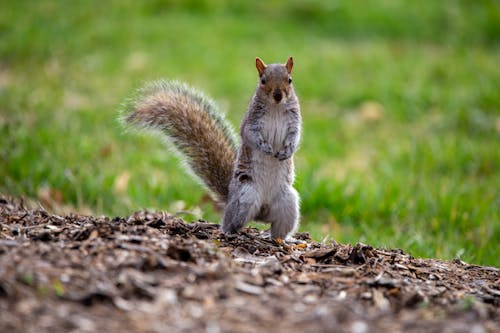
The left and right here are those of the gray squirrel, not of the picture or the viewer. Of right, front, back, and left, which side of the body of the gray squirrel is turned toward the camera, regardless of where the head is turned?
front
